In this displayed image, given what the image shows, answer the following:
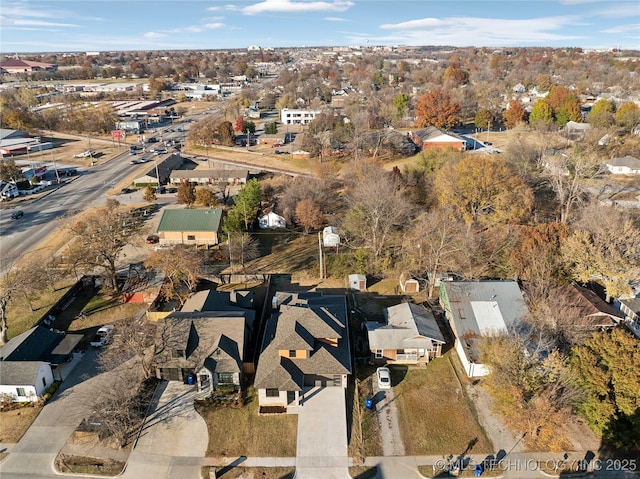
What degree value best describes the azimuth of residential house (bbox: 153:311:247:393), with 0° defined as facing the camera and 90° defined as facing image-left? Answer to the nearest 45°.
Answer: approximately 0°

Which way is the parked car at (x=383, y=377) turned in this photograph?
away from the camera

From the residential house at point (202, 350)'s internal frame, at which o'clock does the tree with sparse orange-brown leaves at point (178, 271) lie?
The tree with sparse orange-brown leaves is roughly at 6 o'clock from the residential house.

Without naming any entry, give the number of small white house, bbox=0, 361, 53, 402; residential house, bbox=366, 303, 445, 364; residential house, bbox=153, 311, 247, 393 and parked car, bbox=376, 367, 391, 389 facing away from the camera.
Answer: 1

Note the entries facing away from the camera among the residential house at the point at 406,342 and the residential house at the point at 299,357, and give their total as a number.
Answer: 0

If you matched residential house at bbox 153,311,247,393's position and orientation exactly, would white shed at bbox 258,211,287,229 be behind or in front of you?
behind

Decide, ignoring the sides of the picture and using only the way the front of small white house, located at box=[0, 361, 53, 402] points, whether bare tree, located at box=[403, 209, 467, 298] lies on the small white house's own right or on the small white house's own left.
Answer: on the small white house's own left

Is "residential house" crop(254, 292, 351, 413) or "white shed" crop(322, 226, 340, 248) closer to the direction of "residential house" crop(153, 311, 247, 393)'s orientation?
the residential house

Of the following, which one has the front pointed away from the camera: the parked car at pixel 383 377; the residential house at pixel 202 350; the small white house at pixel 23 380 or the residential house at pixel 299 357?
the parked car

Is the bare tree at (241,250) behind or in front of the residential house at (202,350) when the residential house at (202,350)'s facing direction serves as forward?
behind

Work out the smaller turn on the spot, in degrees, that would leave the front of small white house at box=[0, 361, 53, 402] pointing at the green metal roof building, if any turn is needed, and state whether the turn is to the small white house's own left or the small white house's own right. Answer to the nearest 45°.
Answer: approximately 135° to the small white house's own left

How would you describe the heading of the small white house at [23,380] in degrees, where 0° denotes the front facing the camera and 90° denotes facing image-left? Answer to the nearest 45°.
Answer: approximately 0°

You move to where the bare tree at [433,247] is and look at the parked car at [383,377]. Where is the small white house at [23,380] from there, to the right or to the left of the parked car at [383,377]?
right
